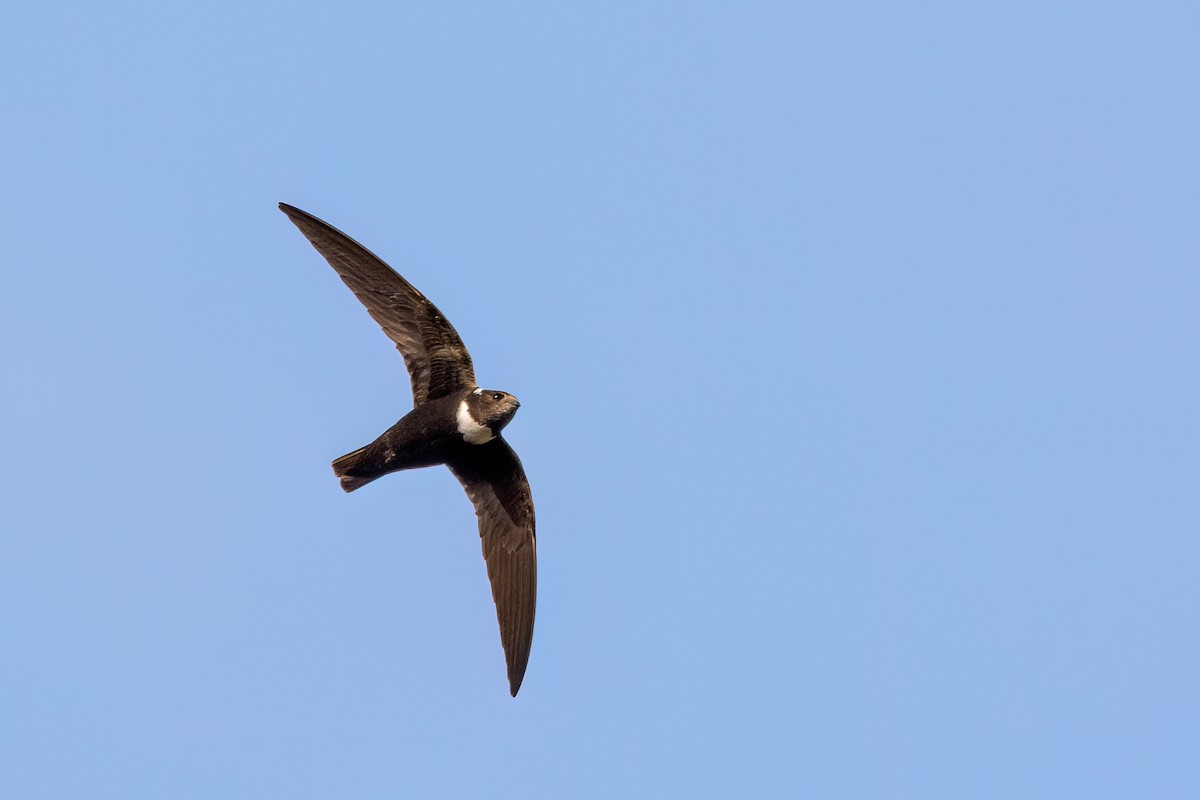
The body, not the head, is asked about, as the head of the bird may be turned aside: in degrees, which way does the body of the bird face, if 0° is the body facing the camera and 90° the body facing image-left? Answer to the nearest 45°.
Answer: approximately 270°
